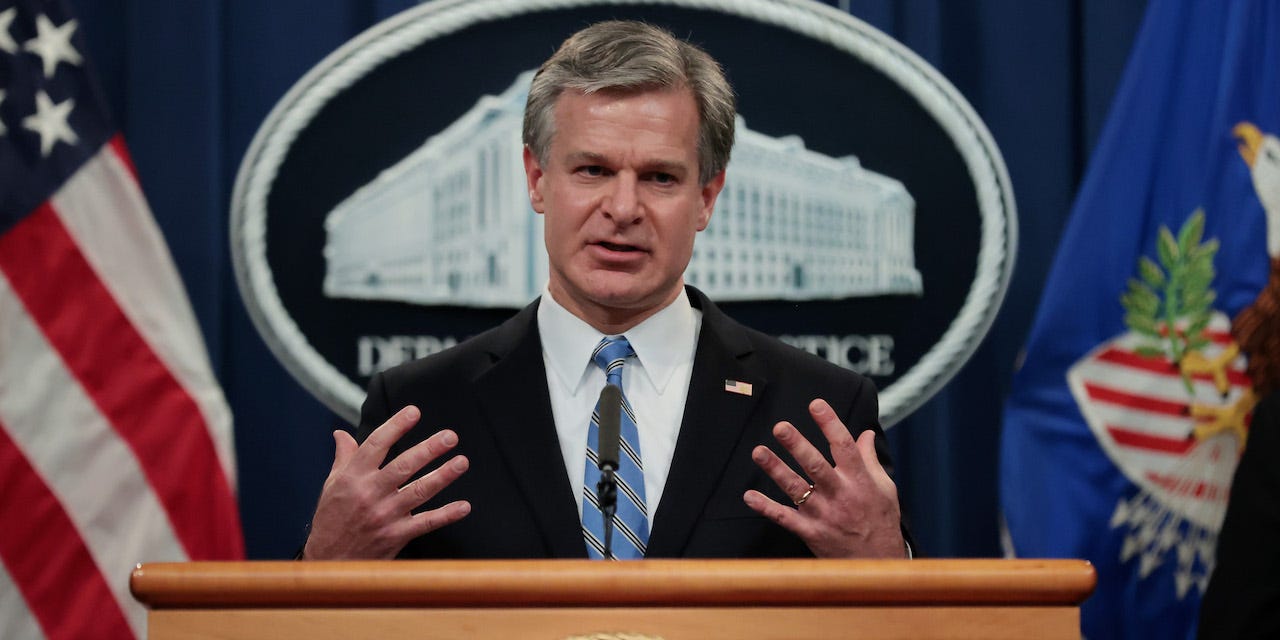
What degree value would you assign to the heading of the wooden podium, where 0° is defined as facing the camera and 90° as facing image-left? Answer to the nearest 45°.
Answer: approximately 0°

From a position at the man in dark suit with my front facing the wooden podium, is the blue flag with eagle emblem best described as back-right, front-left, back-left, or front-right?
back-left

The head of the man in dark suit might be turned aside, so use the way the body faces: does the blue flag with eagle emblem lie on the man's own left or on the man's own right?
on the man's own left

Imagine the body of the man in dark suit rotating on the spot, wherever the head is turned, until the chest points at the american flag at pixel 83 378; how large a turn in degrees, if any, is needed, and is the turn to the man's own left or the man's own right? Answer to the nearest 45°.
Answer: approximately 135° to the man's own right

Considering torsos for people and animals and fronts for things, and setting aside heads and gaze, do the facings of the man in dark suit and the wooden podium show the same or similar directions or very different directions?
same or similar directions

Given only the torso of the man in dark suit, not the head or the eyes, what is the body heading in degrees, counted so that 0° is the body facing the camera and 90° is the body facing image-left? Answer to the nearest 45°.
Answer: approximately 0°

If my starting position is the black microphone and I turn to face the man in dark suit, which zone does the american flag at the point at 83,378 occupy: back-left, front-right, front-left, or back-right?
front-left

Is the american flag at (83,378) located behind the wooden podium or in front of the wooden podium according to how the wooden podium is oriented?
behind

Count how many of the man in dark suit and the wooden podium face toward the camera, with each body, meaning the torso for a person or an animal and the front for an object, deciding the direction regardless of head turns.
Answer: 2

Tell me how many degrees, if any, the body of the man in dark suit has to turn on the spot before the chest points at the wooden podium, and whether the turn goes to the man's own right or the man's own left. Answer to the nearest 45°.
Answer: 0° — they already face it

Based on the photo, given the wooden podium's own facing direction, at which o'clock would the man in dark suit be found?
The man in dark suit is roughly at 6 o'clock from the wooden podium.

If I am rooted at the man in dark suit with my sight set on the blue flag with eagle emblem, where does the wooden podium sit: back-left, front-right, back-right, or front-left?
back-right
